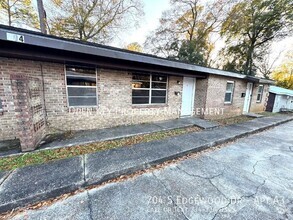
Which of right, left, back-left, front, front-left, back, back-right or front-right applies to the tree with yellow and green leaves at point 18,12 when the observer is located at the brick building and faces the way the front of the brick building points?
back

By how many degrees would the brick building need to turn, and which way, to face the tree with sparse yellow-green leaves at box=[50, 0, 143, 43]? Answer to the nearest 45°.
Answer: approximately 135° to its left

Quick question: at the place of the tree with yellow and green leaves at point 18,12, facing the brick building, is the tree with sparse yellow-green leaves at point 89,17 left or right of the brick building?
left

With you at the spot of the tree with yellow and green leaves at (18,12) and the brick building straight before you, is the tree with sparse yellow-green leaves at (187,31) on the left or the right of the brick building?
left

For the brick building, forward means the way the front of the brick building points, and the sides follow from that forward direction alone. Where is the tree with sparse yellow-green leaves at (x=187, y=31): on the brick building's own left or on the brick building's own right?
on the brick building's own left

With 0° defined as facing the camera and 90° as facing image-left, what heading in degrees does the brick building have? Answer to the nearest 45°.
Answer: approximately 315°

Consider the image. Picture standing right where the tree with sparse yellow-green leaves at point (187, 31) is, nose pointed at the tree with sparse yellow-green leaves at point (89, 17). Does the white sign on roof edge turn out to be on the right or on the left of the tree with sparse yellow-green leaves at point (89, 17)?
left
